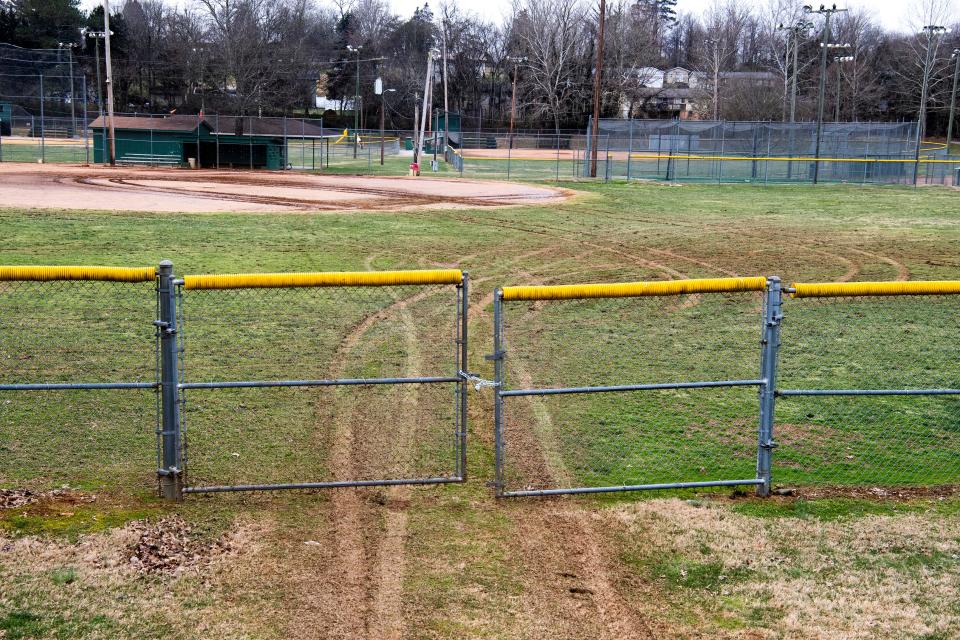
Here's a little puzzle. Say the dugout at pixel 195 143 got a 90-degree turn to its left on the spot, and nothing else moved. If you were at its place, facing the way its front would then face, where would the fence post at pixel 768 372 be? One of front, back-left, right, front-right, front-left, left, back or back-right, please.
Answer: right

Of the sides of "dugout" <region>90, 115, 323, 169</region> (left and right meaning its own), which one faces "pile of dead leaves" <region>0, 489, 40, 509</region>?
front

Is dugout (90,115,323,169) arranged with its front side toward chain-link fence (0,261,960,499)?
yes

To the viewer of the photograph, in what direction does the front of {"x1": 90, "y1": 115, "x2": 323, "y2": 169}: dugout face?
facing the viewer

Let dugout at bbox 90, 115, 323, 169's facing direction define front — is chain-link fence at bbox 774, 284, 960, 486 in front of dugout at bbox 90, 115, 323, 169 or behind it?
in front

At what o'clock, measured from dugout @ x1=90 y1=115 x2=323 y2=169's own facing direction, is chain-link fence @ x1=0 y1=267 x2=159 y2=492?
The chain-link fence is roughly at 12 o'clock from the dugout.

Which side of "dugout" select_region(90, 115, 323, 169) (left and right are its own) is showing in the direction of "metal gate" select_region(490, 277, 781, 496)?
front

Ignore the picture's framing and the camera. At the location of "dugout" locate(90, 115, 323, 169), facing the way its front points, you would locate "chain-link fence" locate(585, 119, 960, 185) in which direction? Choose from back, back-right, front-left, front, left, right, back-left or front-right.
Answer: left

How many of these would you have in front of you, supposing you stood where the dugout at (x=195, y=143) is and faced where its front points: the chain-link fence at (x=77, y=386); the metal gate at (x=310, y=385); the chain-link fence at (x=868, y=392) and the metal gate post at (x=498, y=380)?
4

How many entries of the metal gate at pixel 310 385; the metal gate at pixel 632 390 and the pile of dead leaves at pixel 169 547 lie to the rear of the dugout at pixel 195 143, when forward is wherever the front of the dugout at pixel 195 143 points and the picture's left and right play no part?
0

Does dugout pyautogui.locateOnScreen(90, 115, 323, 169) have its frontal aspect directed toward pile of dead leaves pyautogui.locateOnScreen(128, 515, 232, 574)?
yes
